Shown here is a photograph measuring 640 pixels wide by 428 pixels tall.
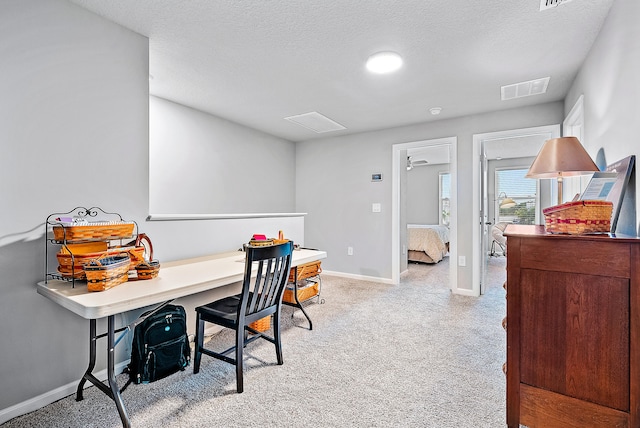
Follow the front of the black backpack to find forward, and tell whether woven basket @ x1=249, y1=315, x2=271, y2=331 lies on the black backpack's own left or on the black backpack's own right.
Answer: on the black backpack's own left

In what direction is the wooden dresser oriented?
to the viewer's left

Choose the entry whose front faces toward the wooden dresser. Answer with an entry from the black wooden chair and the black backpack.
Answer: the black backpack

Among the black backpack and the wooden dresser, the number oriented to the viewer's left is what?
1

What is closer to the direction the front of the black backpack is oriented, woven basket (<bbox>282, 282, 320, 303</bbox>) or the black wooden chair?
the black wooden chair

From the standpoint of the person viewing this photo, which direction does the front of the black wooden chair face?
facing away from the viewer and to the left of the viewer

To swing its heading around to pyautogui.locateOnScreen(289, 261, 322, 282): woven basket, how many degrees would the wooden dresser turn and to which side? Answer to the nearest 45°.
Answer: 0° — it already faces it

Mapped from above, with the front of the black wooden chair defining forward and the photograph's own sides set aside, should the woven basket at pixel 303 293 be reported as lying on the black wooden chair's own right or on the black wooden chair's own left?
on the black wooden chair's own right

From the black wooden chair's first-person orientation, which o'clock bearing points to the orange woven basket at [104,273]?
The orange woven basket is roughly at 10 o'clock from the black wooden chair.

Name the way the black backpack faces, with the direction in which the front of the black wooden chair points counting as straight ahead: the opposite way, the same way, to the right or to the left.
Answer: the opposite way
